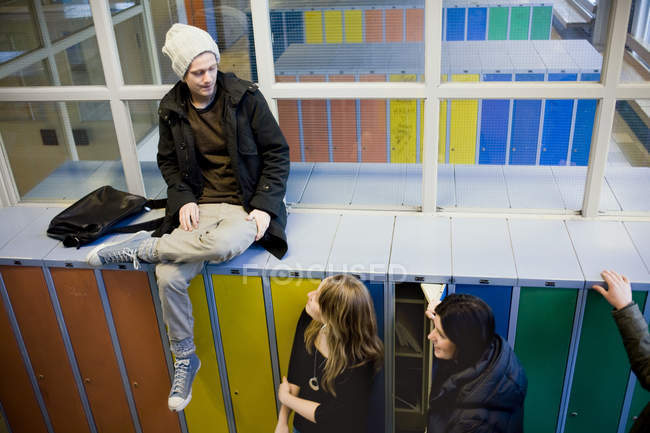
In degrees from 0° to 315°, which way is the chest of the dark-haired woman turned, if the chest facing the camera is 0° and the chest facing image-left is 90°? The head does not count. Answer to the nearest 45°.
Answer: approximately 90°

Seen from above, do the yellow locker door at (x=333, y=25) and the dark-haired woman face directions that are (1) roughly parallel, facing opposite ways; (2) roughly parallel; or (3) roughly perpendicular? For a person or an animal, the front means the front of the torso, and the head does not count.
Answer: roughly perpendicular

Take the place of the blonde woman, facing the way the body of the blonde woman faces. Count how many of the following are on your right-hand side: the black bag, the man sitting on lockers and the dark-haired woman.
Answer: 2

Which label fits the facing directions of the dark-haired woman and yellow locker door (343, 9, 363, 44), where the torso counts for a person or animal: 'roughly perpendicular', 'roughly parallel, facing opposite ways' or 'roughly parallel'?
roughly perpendicular

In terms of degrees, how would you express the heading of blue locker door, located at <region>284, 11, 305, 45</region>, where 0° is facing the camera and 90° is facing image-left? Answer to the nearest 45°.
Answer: approximately 0°

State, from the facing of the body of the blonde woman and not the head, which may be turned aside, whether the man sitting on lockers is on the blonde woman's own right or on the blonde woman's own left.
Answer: on the blonde woman's own right

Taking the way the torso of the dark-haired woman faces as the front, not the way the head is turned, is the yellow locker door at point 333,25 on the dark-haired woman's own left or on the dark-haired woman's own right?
on the dark-haired woman's own right

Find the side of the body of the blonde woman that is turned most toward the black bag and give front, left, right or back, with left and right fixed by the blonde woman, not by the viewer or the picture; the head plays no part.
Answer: right

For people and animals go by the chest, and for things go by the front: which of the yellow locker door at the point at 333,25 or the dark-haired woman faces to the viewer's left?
the dark-haired woman
